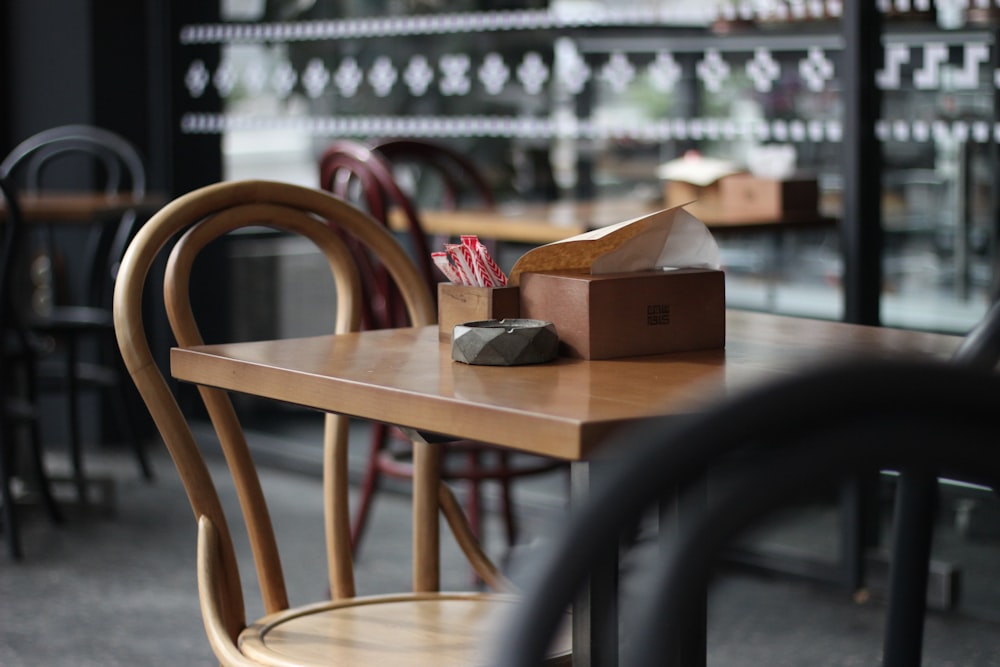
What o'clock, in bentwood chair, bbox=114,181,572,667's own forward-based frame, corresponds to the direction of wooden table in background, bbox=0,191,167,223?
The wooden table in background is roughly at 7 o'clock from the bentwood chair.

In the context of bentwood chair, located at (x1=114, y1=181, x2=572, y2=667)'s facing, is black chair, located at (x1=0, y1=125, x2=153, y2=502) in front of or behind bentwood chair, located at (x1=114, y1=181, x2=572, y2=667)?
behind

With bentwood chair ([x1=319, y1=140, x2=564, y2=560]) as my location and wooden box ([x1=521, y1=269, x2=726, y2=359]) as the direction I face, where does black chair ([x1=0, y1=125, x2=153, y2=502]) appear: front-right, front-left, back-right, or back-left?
back-right

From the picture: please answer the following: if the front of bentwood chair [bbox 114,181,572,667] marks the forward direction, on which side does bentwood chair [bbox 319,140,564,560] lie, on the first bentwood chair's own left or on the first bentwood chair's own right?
on the first bentwood chair's own left

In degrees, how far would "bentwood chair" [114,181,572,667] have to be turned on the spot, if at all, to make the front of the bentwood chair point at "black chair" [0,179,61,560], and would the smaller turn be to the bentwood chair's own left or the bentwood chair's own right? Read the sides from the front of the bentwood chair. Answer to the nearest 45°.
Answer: approximately 135° to the bentwood chair's own left

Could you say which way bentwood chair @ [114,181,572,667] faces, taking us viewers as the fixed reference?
facing the viewer and to the right of the viewer
